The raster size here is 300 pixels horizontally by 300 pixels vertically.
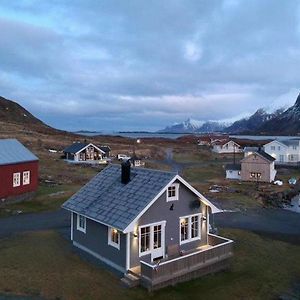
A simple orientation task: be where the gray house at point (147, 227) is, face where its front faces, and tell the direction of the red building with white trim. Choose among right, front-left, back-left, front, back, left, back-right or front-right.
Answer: back

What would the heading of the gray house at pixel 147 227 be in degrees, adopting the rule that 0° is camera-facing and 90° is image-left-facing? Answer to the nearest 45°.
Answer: approximately 315°
